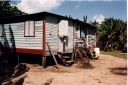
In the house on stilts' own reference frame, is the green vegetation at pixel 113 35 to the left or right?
on its left

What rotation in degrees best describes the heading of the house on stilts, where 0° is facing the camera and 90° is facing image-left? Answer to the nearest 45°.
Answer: approximately 315°
